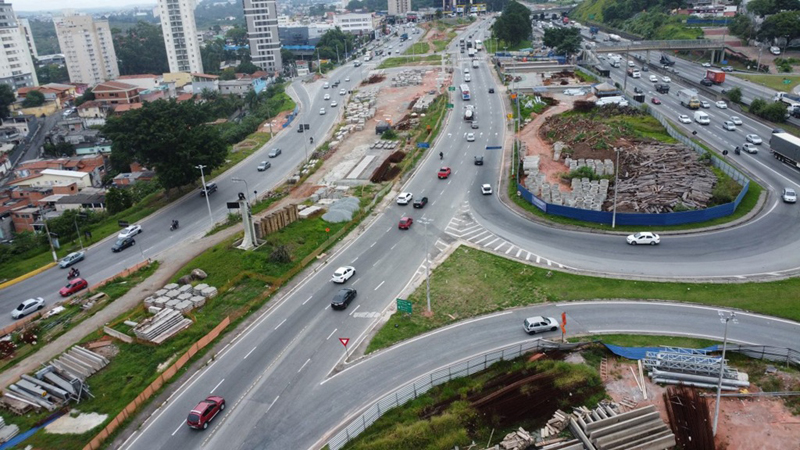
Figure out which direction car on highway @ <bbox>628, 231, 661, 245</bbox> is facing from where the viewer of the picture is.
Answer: facing to the left of the viewer

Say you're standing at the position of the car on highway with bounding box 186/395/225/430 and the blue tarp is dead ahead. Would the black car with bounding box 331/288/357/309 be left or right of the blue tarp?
left

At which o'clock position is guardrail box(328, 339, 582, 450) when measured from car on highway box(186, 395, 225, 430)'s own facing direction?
The guardrail is roughly at 2 o'clock from the car on highway.

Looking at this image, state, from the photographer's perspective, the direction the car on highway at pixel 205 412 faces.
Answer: facing away from the viewer and to the right of the viewer

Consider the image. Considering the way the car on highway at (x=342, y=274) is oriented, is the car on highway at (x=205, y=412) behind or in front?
behind

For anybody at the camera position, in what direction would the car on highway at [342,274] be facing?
facing away from the viewer and to the right of the viewer

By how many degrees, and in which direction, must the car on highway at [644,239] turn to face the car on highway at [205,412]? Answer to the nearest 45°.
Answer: approximately 45° to its left

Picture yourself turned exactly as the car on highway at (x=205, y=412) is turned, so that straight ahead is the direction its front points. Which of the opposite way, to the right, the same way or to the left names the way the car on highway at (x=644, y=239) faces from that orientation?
to the left

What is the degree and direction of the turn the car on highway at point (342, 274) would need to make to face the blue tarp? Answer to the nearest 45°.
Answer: approximately 90° to its right

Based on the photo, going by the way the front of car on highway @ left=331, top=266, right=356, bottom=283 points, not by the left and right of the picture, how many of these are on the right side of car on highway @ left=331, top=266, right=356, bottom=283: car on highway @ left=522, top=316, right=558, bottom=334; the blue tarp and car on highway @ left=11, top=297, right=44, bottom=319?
2

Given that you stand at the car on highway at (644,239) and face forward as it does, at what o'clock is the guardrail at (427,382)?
The guardrail is roughly at 10 o'clock from the car on highway.

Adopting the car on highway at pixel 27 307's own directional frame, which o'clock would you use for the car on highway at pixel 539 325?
the car on highway at pixel 539 325 is roughly at 9 o'clock from the car on highway at pixel 27 307.

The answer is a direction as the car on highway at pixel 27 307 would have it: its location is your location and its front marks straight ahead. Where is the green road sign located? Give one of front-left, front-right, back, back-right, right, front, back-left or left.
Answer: left
